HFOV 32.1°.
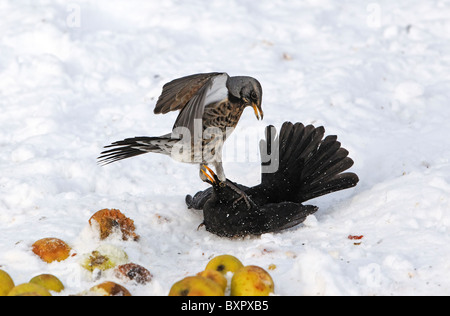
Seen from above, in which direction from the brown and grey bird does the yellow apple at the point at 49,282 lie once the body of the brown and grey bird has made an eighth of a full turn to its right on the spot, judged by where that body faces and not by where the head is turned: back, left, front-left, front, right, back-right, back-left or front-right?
right

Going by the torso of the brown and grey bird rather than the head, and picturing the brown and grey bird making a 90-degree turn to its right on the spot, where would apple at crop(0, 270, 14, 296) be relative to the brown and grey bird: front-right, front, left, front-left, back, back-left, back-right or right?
front-right

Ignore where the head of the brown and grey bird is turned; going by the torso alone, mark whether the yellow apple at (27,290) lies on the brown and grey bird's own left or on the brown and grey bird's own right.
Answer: on the brown and grey bird's own right

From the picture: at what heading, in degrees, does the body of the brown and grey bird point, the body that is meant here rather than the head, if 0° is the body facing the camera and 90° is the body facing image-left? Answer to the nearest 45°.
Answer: approximately 270°

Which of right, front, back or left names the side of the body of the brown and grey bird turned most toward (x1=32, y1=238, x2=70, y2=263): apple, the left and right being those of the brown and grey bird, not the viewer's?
back

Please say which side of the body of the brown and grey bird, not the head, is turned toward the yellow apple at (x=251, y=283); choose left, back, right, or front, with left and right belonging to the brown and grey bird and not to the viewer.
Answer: right

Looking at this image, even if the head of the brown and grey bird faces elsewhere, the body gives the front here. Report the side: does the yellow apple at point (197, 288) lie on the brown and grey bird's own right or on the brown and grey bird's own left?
on the brown and grey bird's own right

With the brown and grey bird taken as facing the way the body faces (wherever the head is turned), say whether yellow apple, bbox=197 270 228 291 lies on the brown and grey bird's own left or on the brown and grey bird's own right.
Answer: on the brown and grey bird's own right
